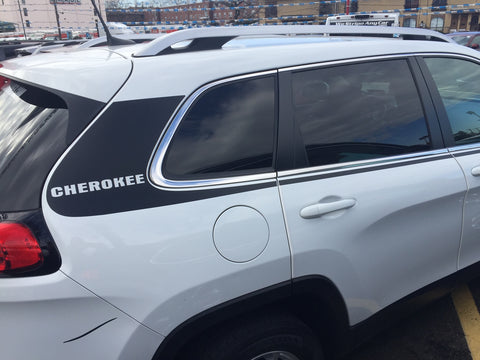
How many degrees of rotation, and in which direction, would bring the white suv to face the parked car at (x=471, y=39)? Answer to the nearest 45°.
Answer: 0° — it already faces it

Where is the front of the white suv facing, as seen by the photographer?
facing away from the viewer and to the right of the viewer
